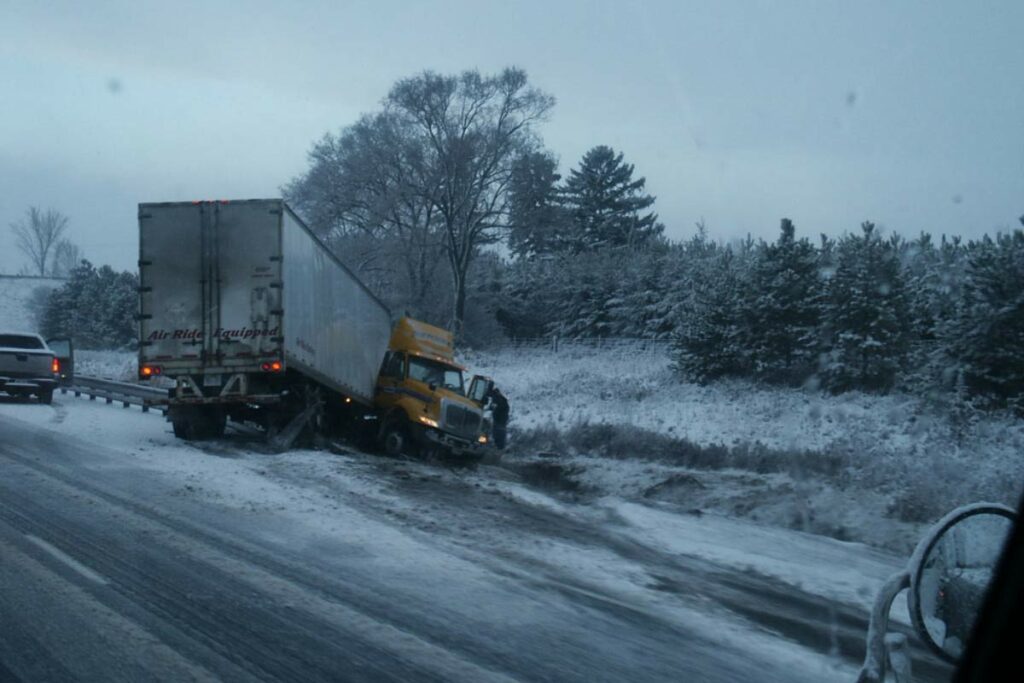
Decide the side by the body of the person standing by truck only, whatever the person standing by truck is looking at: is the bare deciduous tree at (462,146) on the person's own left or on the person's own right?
on the person's own right

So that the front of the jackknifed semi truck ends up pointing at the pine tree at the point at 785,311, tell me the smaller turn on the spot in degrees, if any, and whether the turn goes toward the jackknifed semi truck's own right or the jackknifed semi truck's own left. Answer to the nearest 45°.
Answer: approximately 45° to the jackknifed semi truck's own left

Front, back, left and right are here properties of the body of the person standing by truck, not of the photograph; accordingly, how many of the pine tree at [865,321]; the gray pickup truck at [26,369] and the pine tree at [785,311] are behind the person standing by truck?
2

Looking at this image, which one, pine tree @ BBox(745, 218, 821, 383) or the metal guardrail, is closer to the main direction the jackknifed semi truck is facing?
the pine tree

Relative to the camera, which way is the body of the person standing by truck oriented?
to the viewer's left

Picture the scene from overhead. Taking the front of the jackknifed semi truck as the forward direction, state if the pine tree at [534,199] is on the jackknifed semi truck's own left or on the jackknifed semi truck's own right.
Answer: on the jackknifed semi truck's own left

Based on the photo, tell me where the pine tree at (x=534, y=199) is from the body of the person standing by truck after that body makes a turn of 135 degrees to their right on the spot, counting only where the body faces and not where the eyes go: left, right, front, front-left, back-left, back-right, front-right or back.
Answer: front-left

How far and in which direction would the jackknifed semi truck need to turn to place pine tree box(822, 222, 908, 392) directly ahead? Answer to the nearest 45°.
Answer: approximately 45° to its left

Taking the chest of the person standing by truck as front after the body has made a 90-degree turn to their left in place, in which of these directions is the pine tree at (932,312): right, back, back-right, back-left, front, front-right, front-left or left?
left

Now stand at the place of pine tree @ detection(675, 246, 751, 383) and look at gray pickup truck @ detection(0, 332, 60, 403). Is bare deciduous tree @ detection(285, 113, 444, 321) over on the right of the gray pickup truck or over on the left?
right

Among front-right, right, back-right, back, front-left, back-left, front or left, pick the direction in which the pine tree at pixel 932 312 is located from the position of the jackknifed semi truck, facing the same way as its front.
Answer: front-left

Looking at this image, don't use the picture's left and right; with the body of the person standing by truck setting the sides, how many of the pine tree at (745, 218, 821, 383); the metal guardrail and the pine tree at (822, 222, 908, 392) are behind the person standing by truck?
2

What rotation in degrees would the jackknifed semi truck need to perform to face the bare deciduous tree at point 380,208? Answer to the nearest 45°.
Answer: approximately 135° to its left

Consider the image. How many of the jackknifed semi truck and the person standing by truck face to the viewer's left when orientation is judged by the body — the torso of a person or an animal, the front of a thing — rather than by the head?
1
